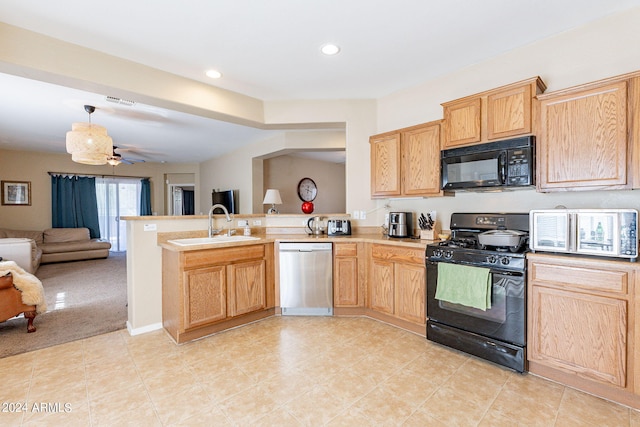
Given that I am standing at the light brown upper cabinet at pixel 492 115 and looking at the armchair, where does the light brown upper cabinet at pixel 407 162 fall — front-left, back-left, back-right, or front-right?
front-right

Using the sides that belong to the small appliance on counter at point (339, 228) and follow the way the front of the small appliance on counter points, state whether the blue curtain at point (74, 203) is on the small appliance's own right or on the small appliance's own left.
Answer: on the small appliance's own right

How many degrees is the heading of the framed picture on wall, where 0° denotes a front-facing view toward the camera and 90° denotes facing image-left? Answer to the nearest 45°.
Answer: approximately 0°

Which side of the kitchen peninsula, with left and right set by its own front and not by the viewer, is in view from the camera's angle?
front

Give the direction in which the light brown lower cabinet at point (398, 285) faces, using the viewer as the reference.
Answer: facing the viewer and to the left of the viewer

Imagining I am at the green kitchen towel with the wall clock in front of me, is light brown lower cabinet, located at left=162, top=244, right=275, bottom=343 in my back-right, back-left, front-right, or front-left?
front-left

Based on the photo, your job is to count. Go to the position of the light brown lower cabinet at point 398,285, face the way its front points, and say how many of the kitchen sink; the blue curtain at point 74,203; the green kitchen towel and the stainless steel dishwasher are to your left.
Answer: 1

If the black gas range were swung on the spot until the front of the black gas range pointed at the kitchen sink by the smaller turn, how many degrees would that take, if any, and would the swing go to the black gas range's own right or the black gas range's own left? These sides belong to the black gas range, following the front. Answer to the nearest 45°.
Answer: approximately 45° to the black gas range's own right

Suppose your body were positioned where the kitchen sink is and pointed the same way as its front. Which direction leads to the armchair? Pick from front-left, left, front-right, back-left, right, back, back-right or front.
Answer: back-right

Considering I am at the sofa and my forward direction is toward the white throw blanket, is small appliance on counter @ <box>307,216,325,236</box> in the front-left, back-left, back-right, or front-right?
front-left

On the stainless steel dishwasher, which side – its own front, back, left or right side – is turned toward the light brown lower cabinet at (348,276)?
left

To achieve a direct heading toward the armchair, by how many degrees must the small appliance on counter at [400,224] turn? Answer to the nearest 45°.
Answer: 0° — it already faces it

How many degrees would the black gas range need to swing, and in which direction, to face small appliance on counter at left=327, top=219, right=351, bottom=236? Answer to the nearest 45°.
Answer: approximately 45° to its right

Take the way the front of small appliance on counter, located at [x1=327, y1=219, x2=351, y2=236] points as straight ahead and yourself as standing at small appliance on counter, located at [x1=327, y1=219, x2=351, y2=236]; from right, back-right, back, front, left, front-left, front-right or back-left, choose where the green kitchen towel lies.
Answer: front-left
